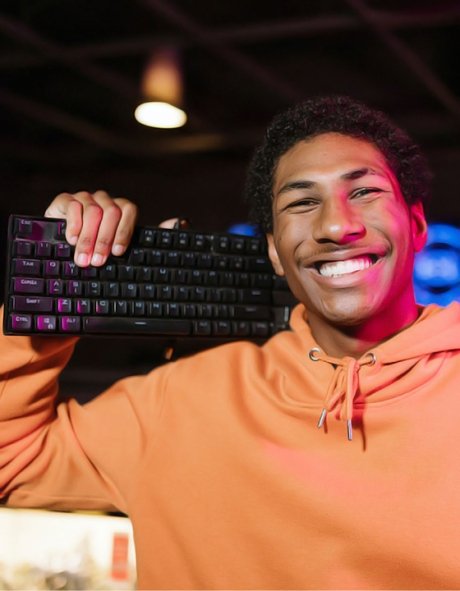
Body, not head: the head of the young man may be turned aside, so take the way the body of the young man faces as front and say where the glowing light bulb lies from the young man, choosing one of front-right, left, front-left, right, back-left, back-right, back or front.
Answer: back

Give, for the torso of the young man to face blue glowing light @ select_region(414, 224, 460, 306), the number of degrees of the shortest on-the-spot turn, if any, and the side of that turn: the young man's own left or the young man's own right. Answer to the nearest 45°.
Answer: approximately 180°

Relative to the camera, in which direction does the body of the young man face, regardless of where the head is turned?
toward the camera
